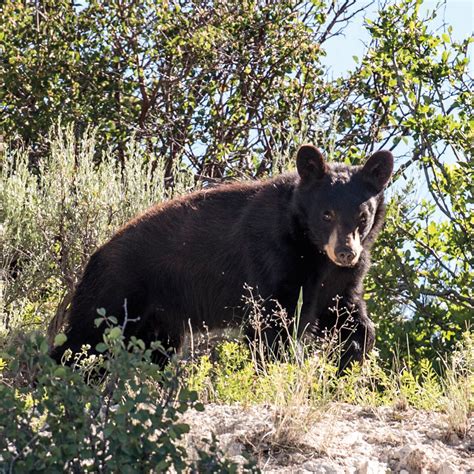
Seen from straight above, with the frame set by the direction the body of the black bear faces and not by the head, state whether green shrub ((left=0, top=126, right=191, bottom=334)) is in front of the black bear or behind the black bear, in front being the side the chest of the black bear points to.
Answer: behind

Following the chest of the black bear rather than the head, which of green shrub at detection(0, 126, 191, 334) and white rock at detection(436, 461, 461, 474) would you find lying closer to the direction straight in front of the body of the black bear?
the white rock

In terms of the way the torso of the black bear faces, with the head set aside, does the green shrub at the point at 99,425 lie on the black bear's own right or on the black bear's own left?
on the black bear's own right

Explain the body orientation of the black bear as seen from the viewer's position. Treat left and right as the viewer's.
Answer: facing the viewer and to the right of the viewer

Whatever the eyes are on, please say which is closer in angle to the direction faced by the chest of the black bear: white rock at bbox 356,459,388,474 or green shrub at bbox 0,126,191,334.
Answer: the white rock

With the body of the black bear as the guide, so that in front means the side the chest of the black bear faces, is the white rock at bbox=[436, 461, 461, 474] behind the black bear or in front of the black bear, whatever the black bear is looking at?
in front

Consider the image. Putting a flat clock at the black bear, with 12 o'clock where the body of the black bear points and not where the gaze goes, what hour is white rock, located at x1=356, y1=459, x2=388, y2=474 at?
The white rock is roughly at 1 o'clock from the black bear.

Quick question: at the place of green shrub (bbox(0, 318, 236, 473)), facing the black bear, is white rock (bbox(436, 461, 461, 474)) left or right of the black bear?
right
